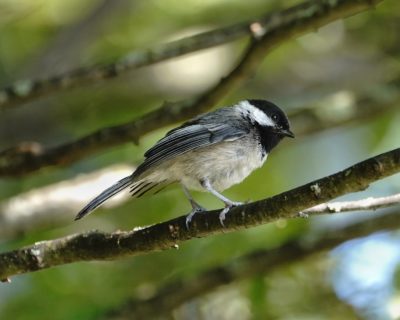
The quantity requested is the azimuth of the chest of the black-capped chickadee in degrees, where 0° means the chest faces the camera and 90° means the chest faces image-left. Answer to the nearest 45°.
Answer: approximately 270°

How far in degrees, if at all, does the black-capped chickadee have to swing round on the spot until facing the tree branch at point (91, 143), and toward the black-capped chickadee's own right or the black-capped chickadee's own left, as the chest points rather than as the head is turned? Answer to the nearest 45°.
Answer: approximately 135° to the black-capped chickadee's own left
